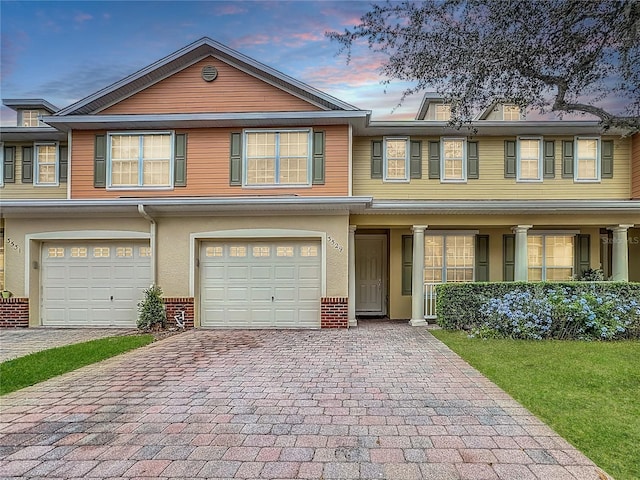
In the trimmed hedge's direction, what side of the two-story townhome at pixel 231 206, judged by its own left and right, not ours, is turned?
left

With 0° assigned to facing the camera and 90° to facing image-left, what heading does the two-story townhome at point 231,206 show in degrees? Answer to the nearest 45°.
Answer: approximately 0°
